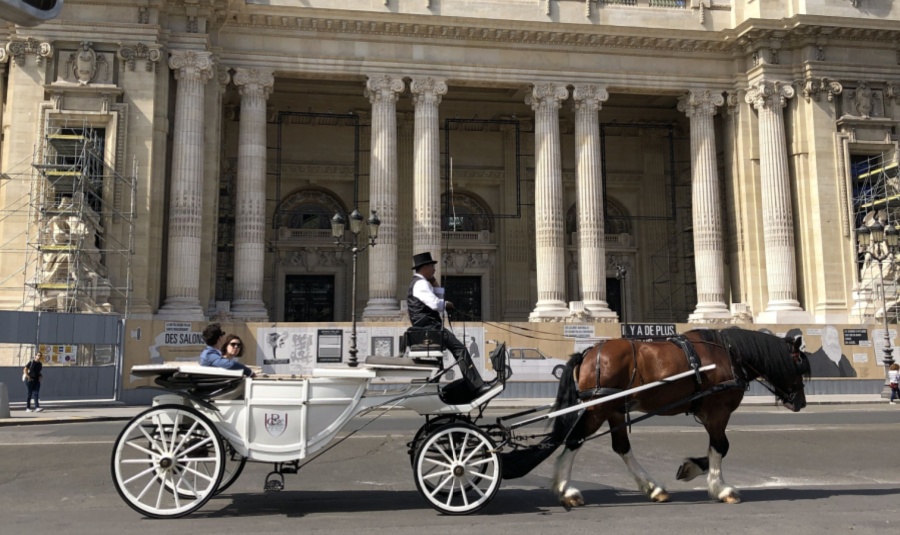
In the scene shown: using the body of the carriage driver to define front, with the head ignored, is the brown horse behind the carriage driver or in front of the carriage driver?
in front

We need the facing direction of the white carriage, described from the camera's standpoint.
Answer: facing to the right of the viewer

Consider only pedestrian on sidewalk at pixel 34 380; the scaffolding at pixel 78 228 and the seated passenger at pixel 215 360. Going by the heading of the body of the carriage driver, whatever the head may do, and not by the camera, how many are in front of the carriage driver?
0

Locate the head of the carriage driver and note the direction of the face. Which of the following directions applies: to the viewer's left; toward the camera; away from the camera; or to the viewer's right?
to the viewer's right

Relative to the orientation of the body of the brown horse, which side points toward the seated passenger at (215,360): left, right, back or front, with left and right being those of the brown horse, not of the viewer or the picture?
back

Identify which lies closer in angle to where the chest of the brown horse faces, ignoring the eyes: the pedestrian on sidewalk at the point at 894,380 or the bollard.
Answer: the pedestrian on sidewalk

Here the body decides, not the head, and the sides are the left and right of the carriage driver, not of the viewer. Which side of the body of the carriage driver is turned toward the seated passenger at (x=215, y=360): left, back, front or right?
back

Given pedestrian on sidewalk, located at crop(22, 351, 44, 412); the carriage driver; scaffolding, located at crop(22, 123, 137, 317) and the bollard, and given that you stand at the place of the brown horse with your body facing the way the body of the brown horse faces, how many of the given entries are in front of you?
0

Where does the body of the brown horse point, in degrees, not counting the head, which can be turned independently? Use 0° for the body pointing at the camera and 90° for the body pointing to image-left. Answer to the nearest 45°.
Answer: approximately 270°

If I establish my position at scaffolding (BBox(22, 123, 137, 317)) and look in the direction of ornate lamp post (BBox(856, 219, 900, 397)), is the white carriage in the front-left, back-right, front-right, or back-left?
front-right

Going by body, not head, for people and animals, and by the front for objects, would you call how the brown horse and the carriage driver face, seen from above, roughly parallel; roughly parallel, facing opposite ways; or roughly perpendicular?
roughly parallel

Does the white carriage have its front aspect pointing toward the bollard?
no

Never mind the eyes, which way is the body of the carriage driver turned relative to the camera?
to the viewer's right

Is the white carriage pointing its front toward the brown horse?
yes
